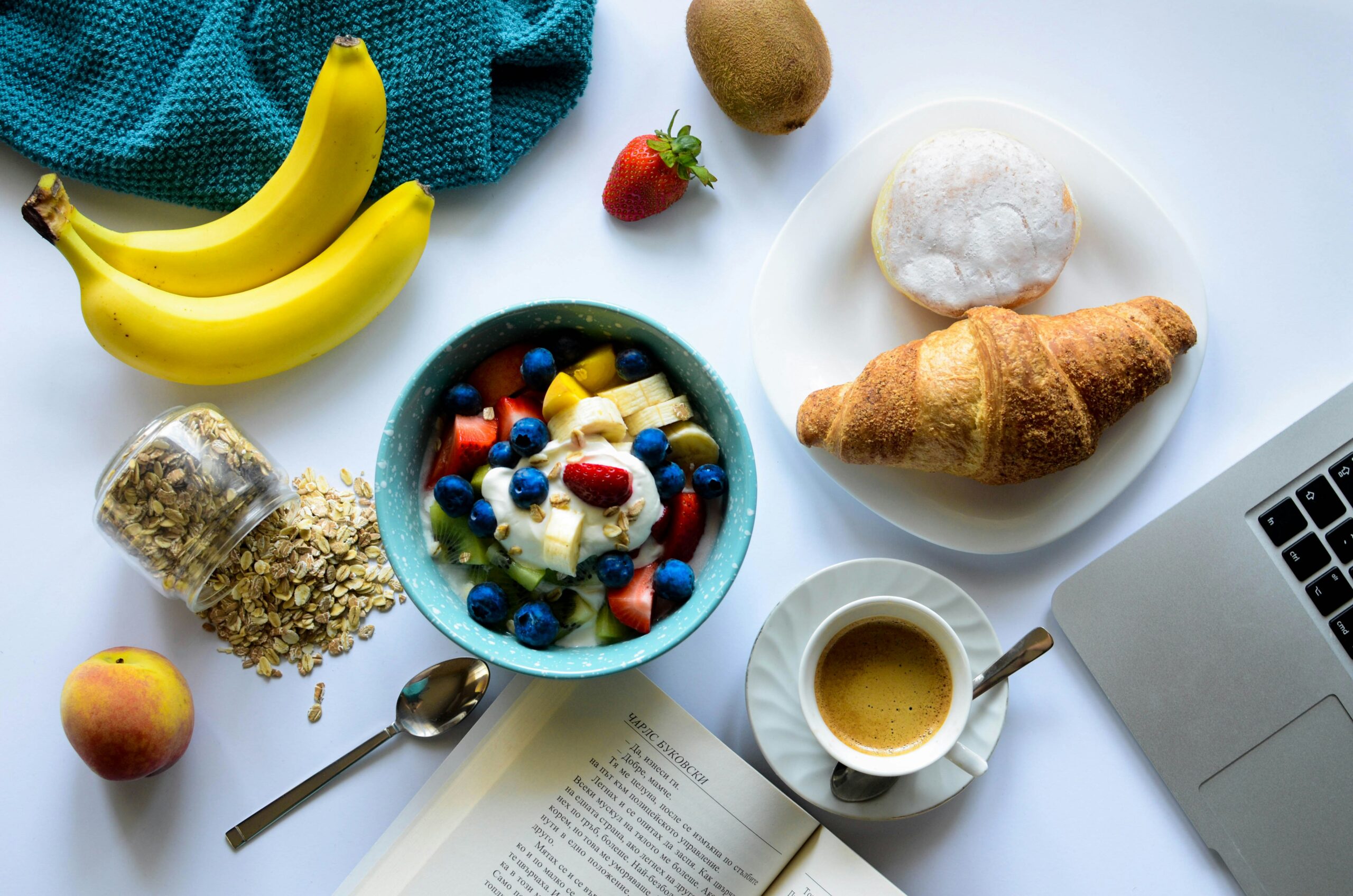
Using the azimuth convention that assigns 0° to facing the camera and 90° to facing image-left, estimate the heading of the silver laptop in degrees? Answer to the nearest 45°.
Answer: approximately 45°
